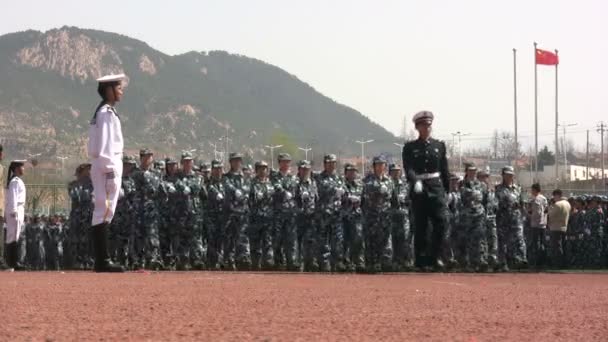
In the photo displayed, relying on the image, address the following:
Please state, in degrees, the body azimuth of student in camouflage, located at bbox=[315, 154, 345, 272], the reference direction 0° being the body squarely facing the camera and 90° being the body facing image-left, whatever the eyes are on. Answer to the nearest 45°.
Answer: approximately 0°

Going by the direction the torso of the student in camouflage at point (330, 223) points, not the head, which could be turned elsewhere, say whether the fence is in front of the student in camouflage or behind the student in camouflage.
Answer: behind

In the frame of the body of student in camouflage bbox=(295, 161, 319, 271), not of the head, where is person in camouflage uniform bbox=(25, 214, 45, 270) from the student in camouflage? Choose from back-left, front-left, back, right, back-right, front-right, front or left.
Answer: back-right

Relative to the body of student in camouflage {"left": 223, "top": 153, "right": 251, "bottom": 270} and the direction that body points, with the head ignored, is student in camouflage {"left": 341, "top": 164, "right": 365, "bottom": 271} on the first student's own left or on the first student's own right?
on the first student's own left

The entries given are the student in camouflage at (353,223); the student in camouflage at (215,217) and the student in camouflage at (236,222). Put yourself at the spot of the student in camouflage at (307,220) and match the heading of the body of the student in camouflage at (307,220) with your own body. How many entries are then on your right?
2

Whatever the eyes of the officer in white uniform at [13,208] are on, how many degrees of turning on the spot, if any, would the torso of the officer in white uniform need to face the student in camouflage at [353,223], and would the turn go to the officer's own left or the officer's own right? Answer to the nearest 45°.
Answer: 0° — they already face them

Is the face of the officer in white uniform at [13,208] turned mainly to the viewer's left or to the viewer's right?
to the viewer's right
